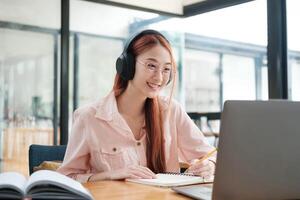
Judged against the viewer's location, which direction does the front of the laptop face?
facing away from the viewer and to the left of the viewer

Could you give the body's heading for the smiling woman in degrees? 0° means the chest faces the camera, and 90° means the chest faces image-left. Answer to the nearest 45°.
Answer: approximately 315°

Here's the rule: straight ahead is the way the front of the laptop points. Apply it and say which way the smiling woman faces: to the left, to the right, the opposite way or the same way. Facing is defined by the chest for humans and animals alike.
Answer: the opposite way
